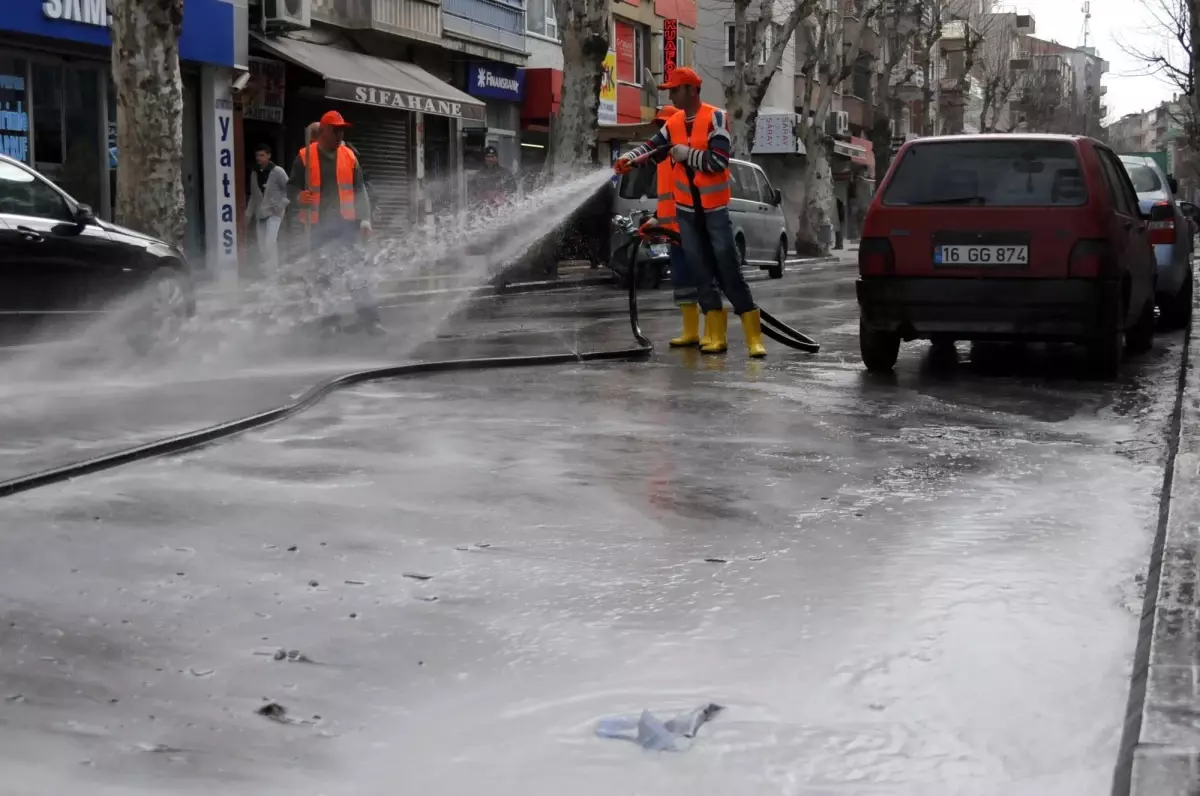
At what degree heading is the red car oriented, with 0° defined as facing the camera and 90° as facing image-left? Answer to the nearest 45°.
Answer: approximately 180°

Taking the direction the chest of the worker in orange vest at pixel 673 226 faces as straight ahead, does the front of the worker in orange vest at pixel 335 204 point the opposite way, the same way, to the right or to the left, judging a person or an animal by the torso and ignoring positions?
to the left

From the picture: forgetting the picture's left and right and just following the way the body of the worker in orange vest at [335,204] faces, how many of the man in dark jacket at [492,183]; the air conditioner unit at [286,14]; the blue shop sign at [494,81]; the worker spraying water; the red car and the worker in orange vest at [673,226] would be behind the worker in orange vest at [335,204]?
3

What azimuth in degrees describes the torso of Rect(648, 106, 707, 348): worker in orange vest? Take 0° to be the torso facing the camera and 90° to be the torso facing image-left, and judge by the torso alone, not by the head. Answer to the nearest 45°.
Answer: approximately 90°

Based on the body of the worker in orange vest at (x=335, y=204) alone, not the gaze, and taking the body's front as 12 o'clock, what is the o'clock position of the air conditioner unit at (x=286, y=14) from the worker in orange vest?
The air conditioner unit is roughly at 6 o'clock from the worker in orange vest.

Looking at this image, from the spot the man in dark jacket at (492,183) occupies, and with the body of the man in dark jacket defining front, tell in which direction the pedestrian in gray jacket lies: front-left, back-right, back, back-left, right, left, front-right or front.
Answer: front-right

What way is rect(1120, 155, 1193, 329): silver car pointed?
away from the camera

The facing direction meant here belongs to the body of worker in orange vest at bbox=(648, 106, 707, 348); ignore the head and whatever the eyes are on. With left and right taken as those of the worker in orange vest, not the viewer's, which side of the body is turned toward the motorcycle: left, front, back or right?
right

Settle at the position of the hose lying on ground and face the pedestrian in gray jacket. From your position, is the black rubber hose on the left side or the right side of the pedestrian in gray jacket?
right

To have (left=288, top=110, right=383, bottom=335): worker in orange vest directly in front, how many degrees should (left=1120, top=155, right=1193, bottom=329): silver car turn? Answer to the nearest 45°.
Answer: approximately 135° to its left

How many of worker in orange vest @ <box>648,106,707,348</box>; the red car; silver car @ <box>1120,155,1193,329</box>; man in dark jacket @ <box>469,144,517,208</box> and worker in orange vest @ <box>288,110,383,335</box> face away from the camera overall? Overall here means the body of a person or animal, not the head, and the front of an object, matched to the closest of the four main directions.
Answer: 2

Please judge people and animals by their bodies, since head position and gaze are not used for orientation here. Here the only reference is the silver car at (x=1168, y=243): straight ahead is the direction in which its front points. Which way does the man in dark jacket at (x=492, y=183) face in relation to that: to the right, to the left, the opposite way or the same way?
the opposite way

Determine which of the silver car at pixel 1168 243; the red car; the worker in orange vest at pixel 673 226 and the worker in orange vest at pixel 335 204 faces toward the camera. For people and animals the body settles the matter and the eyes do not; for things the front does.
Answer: the worker in orange vest at pixel 335 204

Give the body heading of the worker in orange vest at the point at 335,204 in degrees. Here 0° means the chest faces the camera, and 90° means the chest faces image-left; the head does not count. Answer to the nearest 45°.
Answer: approximately 0°

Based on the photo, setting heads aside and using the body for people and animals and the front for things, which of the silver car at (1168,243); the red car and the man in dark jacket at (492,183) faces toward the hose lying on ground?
the man in dark jacket

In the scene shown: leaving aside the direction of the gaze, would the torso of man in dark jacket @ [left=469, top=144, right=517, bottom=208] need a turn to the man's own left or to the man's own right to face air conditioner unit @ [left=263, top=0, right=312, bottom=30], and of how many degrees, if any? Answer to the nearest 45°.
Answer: approximately 90° to the man's own right

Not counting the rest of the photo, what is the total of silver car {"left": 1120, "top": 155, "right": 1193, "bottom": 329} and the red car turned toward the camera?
0

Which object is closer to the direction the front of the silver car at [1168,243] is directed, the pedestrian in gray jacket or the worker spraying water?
the pedestrian in gray jacket
